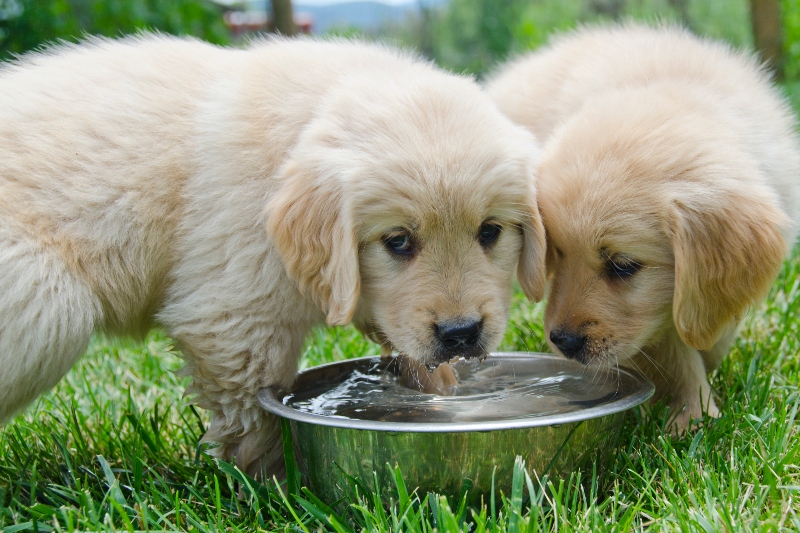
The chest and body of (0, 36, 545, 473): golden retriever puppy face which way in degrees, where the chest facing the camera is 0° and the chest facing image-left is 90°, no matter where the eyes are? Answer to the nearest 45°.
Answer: approximately 270°

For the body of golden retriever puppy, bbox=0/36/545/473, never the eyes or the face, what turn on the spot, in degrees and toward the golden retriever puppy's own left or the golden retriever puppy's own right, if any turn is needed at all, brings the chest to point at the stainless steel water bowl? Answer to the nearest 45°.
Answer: approximately 45° to the golden retriever puppy's own right

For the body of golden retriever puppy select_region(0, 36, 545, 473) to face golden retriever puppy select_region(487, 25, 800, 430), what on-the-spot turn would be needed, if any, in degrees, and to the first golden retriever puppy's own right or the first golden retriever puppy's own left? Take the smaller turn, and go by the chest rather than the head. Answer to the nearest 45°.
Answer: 0° — it already faces it

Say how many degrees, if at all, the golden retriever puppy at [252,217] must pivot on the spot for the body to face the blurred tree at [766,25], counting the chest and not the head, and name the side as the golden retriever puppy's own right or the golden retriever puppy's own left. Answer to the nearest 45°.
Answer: approximately 45° to the golden retriever puppy's own left

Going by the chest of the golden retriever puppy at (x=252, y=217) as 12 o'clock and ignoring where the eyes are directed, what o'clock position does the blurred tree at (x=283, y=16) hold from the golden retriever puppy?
The blurred tree is roughly at 9 o'clock from the golden retriever puppy.

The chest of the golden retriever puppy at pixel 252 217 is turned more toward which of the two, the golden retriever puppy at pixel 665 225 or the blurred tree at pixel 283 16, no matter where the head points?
the golden retriever puppy

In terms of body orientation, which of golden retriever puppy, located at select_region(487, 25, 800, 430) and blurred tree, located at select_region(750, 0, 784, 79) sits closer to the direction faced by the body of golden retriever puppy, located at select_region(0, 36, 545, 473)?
the golden retriever puppy
